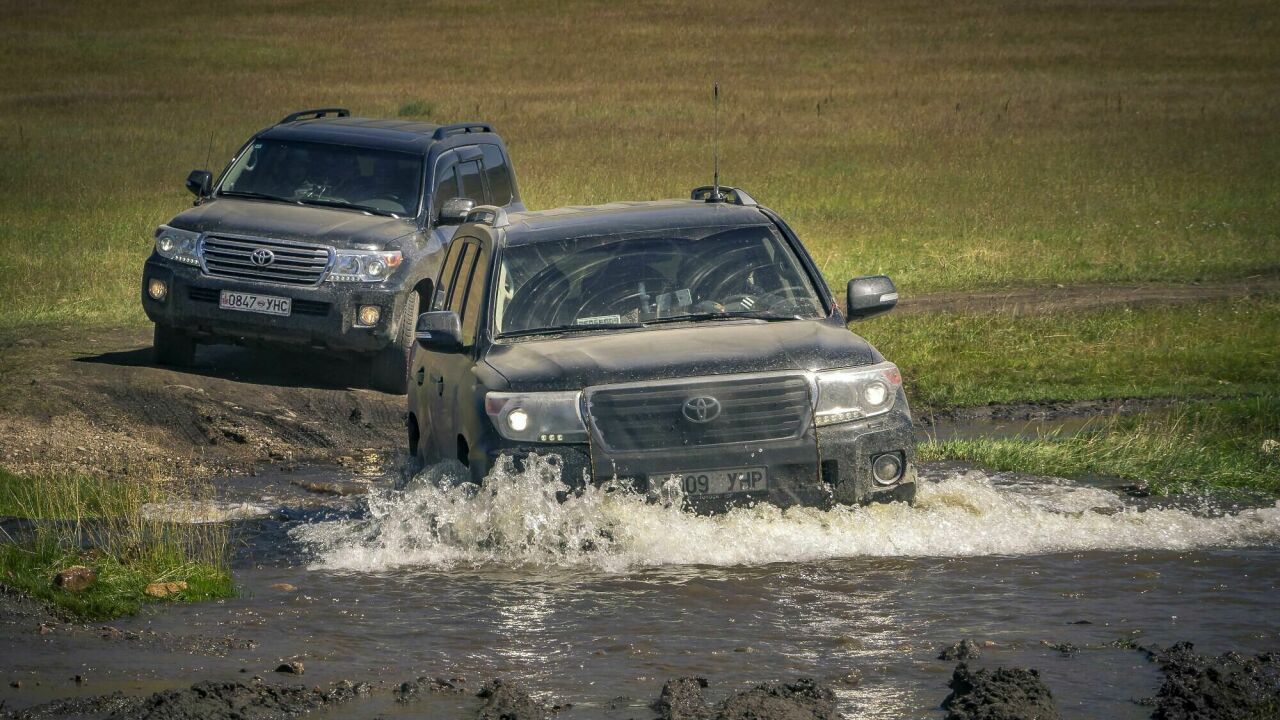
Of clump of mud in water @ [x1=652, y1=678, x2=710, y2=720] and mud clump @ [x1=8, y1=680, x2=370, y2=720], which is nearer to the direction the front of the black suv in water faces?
the clump of mud in water

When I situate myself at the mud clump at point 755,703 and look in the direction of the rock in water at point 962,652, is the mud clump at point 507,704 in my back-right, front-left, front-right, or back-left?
back-left

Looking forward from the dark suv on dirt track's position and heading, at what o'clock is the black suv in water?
The black suv in water is roughly at 10 o'clock from the dark suv on dirt track.

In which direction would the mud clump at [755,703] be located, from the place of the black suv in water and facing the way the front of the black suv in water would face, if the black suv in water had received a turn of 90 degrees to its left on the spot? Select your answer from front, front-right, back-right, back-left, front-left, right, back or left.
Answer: right

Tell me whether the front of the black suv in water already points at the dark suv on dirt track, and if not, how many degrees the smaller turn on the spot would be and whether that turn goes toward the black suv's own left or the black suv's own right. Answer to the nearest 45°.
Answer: approximately 135° to the black suv's own right

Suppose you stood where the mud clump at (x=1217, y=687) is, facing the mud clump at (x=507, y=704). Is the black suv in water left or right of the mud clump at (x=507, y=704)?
right

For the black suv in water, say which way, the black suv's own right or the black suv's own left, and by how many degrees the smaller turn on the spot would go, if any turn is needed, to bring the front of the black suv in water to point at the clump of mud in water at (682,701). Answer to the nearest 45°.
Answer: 0° — it already faces it

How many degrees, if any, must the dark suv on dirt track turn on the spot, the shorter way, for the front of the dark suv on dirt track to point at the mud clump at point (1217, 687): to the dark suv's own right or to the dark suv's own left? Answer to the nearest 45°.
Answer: approximately 45° to the dark suv's own left

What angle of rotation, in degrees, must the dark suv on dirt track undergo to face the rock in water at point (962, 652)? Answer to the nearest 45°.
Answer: approximately 45° to its left

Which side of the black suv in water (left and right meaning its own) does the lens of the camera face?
front

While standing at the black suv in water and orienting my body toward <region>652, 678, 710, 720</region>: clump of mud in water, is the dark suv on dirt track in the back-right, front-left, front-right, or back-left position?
back-right

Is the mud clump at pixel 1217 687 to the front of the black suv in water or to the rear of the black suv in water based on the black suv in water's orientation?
to the front

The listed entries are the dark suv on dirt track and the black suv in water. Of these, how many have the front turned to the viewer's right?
0

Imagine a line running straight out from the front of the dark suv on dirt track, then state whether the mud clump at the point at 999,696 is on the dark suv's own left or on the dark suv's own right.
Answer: on the dark suv's own left
